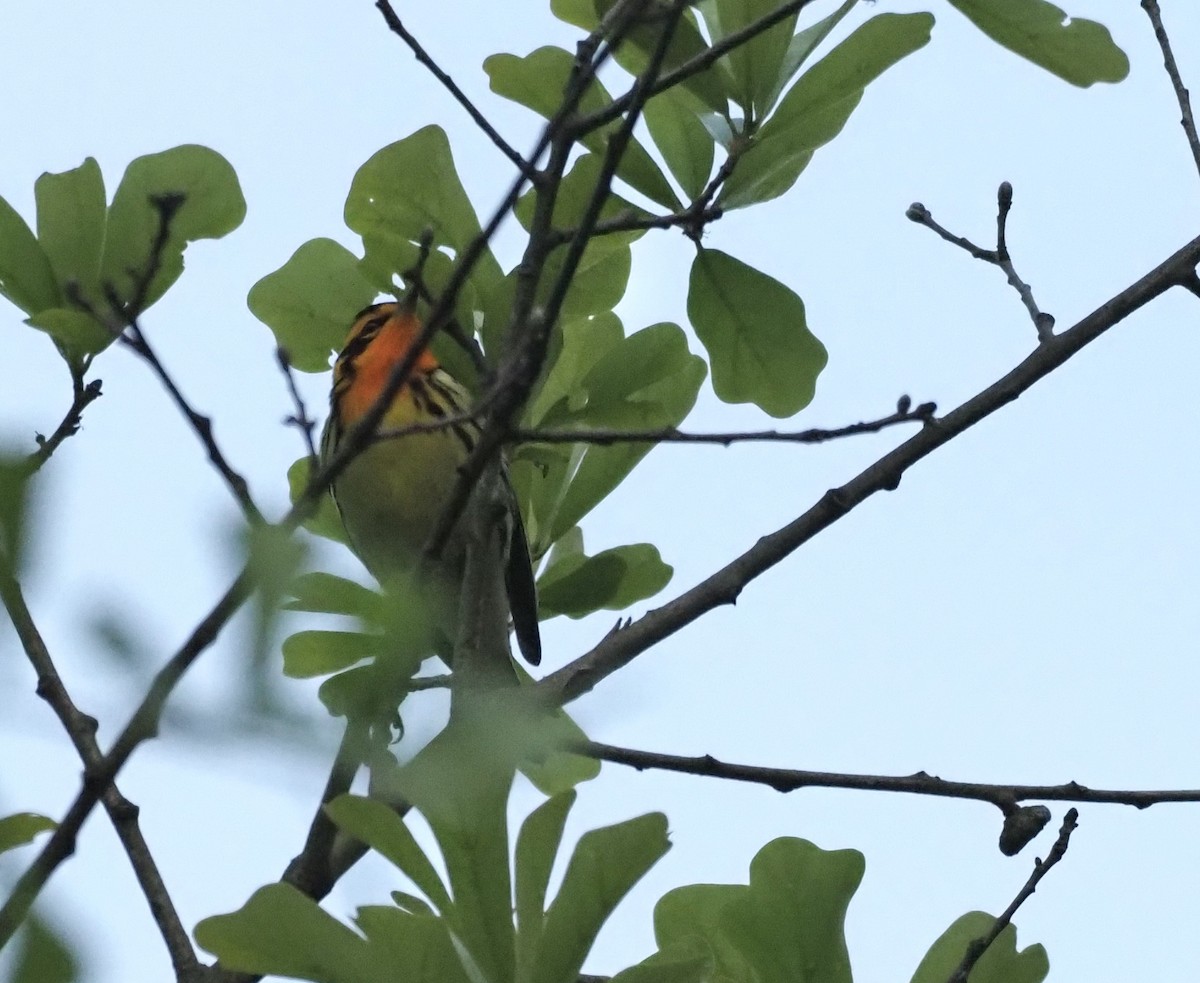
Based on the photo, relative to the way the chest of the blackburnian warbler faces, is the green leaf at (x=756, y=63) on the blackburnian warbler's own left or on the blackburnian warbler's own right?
on the blackburnian warbler's own left

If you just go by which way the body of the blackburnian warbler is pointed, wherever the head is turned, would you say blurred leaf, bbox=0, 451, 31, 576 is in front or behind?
in front

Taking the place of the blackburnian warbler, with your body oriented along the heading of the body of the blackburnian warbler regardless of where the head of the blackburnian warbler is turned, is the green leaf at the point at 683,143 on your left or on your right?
on your left

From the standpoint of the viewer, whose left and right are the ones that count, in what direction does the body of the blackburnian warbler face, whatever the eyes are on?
facing the viewer and to the left of the viewer

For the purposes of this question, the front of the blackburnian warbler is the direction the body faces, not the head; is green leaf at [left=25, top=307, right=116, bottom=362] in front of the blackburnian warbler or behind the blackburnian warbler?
in front

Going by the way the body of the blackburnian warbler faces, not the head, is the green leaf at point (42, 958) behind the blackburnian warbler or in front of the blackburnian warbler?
in front
